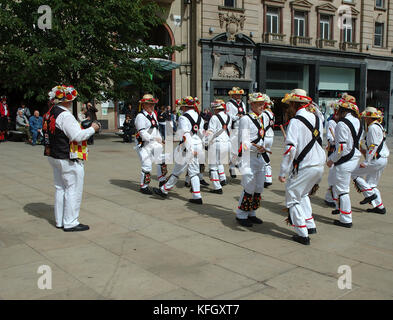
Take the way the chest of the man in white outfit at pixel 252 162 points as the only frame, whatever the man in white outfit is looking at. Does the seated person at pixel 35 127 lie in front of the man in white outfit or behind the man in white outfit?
behind

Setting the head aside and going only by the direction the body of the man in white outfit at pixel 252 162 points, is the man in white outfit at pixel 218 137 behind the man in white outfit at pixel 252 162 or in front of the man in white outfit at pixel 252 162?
behind

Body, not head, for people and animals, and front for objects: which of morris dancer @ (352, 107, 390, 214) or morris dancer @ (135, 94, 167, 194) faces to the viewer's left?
morris dancer @ (352, 107, 390, 214)

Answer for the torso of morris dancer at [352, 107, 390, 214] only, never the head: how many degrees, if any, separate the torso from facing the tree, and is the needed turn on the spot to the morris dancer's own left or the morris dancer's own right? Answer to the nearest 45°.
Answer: approximately 45° to the morris dancer's own right

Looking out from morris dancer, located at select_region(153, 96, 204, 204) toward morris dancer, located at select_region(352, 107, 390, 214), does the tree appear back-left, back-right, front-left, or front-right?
back-left

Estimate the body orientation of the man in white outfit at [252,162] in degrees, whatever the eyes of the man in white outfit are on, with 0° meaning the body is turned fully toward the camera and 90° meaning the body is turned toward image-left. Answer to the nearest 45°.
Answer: approximately 315°

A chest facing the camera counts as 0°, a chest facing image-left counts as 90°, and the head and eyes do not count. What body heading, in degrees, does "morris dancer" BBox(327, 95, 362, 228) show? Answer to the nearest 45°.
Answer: approximately 135°

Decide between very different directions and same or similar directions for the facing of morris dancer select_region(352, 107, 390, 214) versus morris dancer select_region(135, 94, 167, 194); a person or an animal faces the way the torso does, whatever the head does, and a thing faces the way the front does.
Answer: very different directions

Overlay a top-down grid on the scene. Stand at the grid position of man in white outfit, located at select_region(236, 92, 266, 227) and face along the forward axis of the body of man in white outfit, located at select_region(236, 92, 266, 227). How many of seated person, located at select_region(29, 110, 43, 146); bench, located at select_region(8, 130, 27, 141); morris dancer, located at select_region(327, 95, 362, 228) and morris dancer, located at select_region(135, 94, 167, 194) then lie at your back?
3

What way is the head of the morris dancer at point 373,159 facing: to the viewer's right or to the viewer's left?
to the viewer's left

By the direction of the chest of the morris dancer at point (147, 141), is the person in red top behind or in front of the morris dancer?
behind

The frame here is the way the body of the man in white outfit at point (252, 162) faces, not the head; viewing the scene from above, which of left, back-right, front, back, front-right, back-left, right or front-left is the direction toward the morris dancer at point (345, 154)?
front-left

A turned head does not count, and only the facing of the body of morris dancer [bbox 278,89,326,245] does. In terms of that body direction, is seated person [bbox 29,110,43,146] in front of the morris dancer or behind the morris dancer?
in front

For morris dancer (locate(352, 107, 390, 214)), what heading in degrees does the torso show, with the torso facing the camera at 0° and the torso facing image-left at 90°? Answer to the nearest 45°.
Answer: approximately 90°
